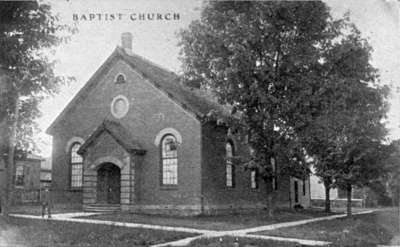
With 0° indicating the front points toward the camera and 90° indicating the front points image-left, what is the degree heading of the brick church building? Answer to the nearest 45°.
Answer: approximately 45°

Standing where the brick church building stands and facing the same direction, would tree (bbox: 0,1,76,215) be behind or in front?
in front

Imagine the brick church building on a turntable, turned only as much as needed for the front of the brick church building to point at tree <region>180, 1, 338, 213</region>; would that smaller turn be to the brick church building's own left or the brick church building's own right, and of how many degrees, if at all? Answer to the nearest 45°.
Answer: approximately 90° to the brick church building's own left

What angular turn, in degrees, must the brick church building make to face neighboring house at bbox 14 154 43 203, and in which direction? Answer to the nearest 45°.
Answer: approximately 90° to its right
